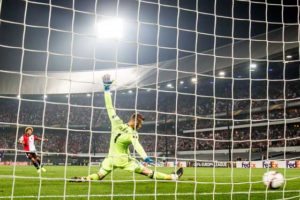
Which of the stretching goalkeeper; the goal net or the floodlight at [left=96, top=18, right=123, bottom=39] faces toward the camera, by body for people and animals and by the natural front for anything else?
the floodlight

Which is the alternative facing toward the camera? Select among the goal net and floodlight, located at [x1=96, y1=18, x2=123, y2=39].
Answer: the floodlight

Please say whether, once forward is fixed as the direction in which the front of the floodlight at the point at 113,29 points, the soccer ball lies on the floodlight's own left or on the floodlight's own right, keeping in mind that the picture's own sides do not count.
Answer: on the floodlight's own left

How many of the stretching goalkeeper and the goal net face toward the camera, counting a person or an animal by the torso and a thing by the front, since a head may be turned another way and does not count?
0

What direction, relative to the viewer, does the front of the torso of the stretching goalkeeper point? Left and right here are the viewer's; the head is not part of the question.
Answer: facing away from the viewer and to the right of the viewer

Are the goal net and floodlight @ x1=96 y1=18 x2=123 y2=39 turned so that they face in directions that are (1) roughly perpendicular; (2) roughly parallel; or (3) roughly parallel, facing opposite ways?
roughly parallel, facing opposite ways

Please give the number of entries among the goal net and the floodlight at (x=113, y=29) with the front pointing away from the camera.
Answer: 1

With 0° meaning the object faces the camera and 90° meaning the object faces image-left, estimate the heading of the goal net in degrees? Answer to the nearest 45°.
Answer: approximately 180°

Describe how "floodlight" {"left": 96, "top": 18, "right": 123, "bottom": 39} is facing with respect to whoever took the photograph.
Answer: facing the viewer
